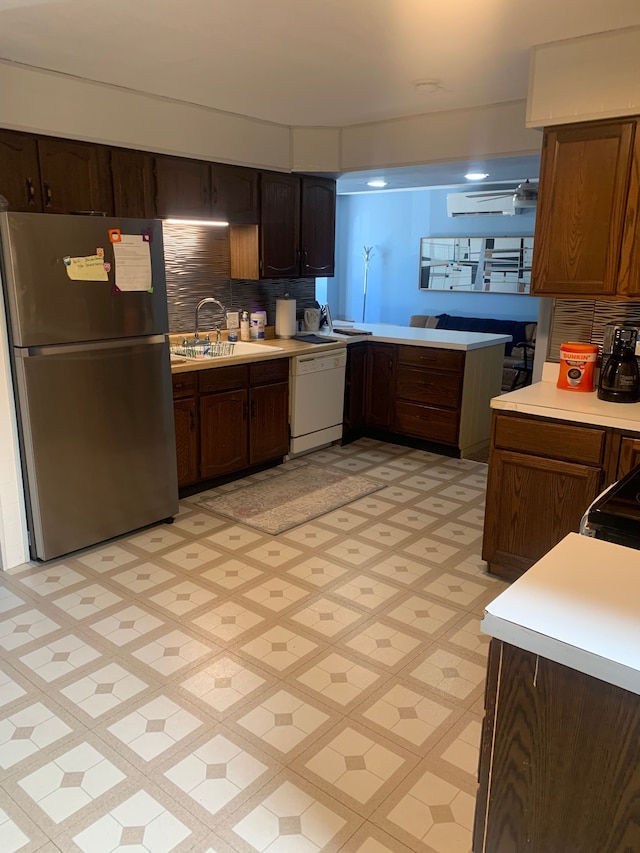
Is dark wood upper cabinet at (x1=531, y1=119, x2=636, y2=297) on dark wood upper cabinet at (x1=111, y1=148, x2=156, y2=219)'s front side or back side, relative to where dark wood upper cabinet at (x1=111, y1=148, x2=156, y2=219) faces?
on the front side

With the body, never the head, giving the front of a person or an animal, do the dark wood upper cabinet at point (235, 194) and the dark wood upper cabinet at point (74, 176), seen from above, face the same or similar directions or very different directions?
same or similar directions

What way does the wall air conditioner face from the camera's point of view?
toward the camera

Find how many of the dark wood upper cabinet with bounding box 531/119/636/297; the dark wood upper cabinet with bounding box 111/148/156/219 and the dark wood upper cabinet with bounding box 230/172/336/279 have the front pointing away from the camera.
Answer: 0

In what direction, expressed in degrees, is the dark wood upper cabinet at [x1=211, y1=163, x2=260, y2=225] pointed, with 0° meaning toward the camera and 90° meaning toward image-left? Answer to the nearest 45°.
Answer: approximately 315°

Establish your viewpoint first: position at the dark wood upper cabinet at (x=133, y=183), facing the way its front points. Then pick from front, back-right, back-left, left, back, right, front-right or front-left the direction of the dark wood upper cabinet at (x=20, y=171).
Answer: right

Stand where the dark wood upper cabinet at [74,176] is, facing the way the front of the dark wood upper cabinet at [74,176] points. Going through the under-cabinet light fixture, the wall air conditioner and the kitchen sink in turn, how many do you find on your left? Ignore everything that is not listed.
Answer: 3

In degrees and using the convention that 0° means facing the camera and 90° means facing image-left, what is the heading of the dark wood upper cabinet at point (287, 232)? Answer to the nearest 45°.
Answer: approximately 315°

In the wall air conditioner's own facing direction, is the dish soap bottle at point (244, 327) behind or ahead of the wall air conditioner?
ahead

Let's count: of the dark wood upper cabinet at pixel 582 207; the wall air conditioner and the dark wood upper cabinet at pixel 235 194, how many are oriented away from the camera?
0

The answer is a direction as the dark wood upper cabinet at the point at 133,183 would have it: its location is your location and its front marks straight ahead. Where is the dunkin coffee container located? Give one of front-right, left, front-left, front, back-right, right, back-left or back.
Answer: front

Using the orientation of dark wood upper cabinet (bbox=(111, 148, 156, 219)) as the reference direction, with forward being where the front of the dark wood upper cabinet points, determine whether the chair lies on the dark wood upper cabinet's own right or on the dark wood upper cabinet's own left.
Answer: on the dark wood upper cabinet's own left

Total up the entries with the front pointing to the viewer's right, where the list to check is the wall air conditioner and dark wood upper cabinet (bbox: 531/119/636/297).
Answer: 0

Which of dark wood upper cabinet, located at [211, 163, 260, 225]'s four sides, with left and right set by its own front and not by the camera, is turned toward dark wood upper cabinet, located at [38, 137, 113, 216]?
right

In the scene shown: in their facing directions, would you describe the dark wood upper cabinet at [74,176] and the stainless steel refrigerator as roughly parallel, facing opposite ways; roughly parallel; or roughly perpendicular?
roughly parallel
